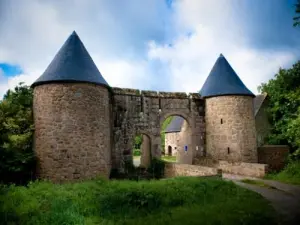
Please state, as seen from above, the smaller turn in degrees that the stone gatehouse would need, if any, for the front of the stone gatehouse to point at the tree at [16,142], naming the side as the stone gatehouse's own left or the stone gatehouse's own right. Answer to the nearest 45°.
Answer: approximately 90° to the stone gatehouse's own right

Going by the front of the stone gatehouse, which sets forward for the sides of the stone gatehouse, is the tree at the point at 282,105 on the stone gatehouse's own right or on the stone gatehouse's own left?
on the stone gatehouse's own left

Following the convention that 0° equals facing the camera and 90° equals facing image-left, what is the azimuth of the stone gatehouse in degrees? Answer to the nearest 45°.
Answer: approximately 315°
